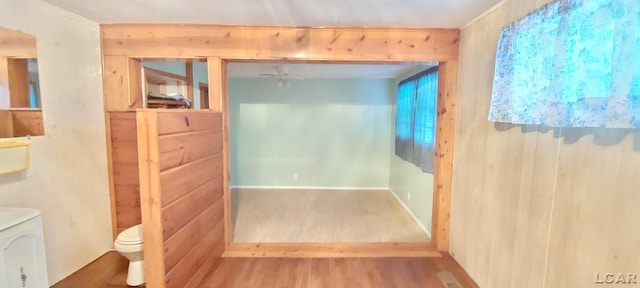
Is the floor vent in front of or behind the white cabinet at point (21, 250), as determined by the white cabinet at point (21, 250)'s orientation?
in front

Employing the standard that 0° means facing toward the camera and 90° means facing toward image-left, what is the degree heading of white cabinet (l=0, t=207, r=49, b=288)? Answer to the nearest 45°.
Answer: approximately 315°

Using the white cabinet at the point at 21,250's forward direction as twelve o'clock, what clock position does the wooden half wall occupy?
The wooden half wall is roughly at 11 o'clock from the white cabinet.

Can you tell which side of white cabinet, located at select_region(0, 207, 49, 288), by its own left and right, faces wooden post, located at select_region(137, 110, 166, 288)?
front

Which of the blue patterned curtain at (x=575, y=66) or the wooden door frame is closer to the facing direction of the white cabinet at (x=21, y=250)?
the blue patterned curtain

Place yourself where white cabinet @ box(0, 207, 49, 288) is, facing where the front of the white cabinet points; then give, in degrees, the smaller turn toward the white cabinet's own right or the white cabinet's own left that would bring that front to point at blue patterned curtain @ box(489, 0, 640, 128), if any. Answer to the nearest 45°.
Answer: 0° — it already faces it

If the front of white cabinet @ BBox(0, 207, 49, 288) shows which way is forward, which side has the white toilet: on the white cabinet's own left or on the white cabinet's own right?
on the white cabinet's own left

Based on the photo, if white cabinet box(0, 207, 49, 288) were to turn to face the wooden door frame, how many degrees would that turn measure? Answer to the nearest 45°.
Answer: approximately 45° to its left

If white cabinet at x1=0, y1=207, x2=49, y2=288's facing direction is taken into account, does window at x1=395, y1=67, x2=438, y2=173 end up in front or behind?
in front

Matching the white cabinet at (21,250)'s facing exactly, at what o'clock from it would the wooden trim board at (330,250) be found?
The wooden trim board is roughly at 11 o'clock from the white cabinet.

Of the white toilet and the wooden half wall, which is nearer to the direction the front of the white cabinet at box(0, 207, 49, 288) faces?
the wooden half wall
